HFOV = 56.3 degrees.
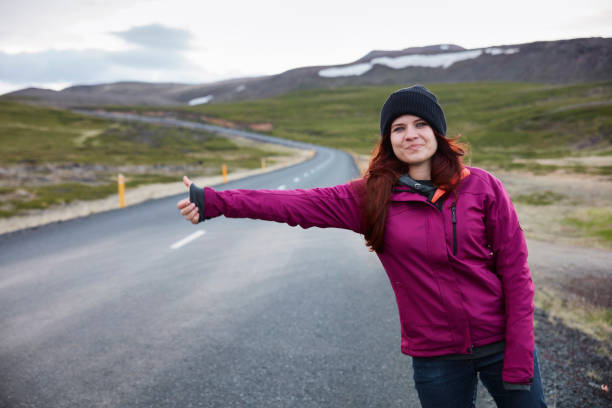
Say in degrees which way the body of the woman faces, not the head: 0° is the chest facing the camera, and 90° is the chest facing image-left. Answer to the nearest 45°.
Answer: approximately 0°
